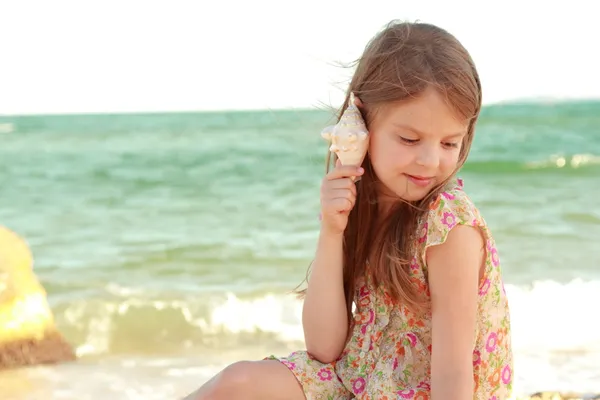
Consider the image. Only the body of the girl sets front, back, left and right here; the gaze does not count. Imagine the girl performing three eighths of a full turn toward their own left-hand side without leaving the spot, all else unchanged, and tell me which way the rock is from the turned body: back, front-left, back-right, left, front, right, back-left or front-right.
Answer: back-left

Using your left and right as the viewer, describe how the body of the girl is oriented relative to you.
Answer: facing the viewer and to the left of the viewer
